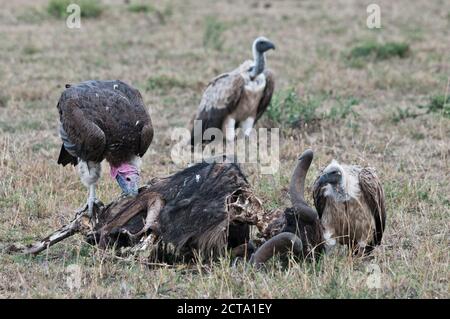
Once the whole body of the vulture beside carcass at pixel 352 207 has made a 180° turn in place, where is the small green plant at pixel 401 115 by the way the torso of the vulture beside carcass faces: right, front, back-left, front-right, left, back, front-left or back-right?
front-left

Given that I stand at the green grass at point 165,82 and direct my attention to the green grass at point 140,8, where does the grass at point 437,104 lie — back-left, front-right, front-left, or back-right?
back-right

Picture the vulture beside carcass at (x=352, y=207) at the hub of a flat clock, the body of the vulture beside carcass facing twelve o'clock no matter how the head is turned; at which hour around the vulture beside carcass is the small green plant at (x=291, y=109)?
The small green plant is roughly at 4 o'clock from the vulture beside carcass.

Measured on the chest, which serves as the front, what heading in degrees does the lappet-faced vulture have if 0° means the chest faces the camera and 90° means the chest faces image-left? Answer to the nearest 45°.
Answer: approximately 315°

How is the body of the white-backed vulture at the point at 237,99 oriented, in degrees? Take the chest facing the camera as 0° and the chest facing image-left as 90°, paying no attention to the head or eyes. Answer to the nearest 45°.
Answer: approximately 315°

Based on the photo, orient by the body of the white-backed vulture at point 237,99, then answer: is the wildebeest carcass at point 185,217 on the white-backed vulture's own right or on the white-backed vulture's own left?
on the white-backed vulture's own right

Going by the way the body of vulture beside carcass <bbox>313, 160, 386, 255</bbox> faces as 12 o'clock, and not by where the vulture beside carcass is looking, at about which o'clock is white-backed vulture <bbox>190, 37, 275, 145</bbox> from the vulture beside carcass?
The white-backed vulture is roughly at 4 o'clock from the vulture beside carcass.

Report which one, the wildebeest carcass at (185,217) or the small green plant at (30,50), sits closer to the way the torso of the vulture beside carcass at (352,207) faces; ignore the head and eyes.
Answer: the wildebeest carcass

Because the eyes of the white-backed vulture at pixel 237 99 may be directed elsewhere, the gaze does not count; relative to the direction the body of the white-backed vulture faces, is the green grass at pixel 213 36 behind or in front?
behind

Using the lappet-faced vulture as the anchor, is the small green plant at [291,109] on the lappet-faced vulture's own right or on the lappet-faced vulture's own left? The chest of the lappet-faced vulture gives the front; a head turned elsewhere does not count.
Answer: on the lappet-faced vulture's own left

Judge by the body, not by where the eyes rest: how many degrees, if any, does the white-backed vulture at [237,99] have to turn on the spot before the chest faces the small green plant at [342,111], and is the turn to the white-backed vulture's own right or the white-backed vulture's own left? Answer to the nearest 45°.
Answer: approximately 45° to the white-backed vulture's own left
